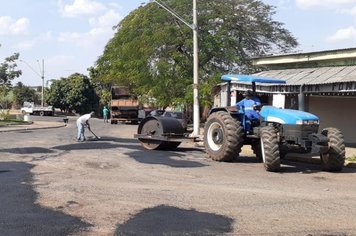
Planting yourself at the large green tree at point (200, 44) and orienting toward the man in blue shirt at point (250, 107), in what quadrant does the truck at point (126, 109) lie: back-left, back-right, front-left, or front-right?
back-right

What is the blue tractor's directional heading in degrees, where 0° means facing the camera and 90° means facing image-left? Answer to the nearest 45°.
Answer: approximately 315°

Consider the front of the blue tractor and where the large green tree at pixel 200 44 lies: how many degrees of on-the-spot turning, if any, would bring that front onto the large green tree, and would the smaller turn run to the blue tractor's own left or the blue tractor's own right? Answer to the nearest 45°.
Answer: approximately 135° to the blue tractor's own left

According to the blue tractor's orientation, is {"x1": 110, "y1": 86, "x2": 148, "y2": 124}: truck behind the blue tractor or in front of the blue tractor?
behind
